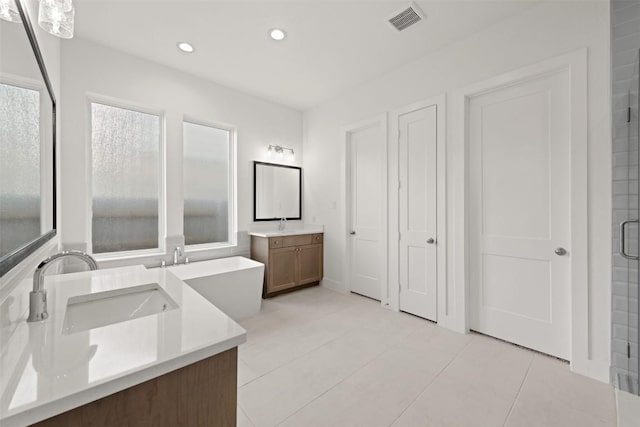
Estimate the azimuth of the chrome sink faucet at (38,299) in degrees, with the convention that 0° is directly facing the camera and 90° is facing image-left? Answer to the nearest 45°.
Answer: approximately 270°

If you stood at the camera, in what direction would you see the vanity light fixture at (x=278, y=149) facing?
facing the viewer and to the right of the viewer

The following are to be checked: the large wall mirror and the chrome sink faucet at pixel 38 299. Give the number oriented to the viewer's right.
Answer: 2

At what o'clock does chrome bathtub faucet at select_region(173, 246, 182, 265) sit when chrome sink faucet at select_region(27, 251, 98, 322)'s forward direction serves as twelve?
chrome bathtub faucet at select_region(173, 246, 182, 265) is roughly at 10 o'clock from chrome sink faucet at select_region(27, 251, 98, 322).

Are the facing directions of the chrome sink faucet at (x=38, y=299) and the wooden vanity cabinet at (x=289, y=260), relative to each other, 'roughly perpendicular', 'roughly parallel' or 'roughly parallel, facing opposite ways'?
roughly perpendicular

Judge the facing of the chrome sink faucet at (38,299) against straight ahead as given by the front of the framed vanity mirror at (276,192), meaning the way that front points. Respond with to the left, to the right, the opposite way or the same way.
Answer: to the left

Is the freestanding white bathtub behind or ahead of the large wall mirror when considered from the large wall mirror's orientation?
ahead

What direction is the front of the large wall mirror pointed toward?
to the viewer's right

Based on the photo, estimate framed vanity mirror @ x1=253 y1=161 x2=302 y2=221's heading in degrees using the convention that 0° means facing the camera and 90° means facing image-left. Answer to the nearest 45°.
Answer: approximately 315°

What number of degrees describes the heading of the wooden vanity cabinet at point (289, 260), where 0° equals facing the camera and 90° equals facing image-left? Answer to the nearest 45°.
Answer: approximately 315°

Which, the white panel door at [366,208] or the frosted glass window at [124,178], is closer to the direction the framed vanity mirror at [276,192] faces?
the white panel door

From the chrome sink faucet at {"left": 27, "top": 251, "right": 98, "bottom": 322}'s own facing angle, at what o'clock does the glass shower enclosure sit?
The glass shower enclosure is roughly at 1 o'clock from the chrome sink faucet.
